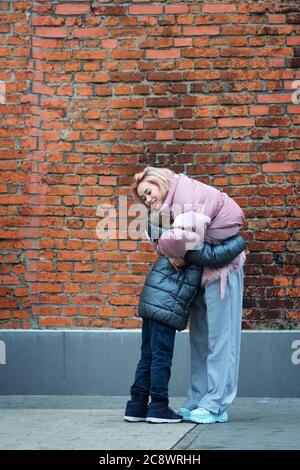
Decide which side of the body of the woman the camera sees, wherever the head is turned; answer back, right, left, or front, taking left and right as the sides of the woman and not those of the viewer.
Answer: left
